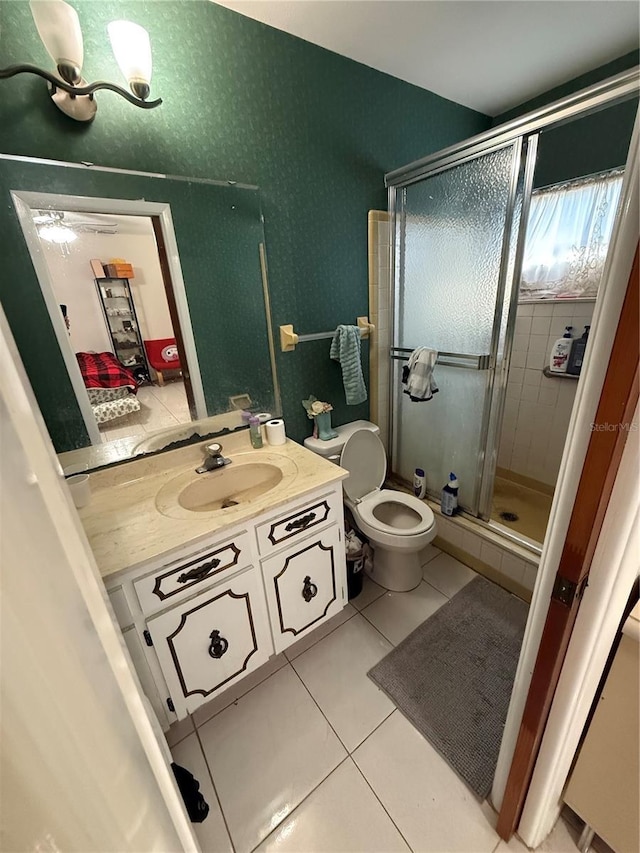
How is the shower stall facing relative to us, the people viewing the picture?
facing the viewer and to the left of the viewer

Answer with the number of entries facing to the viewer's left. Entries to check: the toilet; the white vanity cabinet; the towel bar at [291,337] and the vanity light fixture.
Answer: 0

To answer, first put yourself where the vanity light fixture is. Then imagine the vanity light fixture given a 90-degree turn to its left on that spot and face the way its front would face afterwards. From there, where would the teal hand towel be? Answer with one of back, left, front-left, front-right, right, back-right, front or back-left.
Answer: front-right

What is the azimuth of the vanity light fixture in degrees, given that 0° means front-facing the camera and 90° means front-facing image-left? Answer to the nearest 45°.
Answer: approximately 315°

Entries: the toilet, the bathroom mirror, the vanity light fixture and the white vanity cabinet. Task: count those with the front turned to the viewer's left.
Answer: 0

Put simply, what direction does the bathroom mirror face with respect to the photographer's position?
facing the viewer and to the right of the viewer

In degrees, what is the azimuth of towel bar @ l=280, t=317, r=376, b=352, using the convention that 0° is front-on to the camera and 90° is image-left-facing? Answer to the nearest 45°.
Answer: approximately 315°

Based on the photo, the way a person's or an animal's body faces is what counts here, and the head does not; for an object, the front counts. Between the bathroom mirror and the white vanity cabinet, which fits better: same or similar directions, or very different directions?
same or similar directions

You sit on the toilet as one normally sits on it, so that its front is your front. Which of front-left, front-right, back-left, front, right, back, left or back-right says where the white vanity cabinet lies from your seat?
right

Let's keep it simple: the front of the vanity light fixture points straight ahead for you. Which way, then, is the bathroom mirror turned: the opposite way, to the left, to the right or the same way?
the same way

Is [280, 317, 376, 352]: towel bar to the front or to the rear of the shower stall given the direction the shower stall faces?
to the front

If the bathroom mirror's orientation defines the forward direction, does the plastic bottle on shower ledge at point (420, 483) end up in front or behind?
in front

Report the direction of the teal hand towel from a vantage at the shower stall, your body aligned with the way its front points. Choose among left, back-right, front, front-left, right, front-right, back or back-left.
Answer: front

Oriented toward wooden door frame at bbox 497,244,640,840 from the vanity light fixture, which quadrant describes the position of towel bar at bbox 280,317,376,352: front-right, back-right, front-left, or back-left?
front-left

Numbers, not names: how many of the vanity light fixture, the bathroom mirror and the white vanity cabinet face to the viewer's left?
0

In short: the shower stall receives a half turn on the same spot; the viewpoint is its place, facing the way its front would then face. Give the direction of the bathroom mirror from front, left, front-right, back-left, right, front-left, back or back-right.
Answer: back
